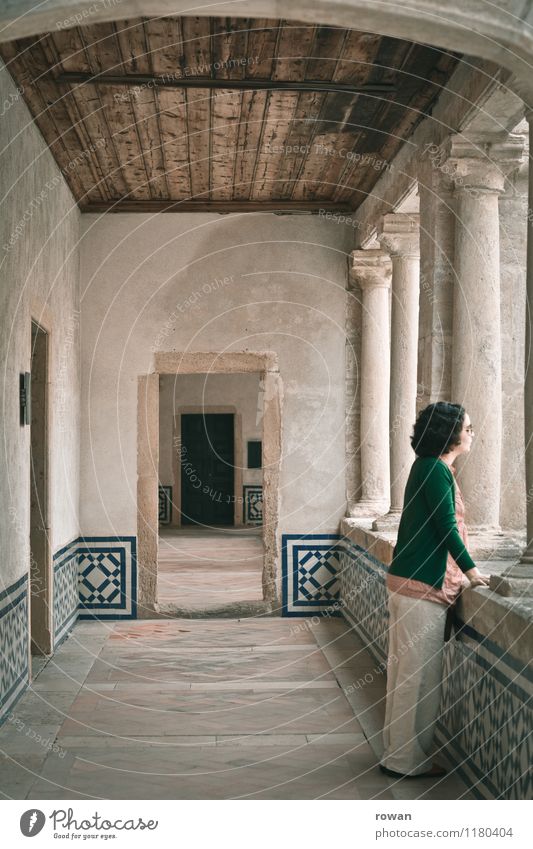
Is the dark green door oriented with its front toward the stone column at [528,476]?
yes

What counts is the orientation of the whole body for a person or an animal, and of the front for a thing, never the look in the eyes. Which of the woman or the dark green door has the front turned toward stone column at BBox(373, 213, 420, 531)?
the dark green door

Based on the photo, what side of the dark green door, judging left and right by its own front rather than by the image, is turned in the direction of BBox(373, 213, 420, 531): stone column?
front

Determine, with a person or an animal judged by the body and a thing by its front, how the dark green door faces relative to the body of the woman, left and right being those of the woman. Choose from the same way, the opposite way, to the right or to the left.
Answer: to the right

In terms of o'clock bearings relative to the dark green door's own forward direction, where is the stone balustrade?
The stone balustrade is roughly at 12 o'clock from the dark green door.

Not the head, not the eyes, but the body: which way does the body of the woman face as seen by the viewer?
to the viewer's right

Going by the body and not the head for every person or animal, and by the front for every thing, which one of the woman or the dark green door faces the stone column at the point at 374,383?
the dark green door

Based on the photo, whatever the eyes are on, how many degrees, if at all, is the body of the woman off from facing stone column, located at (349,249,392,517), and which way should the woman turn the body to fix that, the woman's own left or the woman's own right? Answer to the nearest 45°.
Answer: approximately 90° to the woman's own left

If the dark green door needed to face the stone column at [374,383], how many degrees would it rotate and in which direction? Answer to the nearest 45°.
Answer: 0° — it already faces it

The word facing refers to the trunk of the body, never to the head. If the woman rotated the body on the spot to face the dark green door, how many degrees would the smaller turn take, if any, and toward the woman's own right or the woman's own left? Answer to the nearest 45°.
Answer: approximately 90° to the woman's own left

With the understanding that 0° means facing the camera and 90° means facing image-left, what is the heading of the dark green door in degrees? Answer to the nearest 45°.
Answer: approximately 0°

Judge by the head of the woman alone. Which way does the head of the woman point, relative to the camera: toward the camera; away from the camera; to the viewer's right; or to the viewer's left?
to the viewer's right

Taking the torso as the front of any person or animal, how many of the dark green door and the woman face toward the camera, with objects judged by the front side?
1
